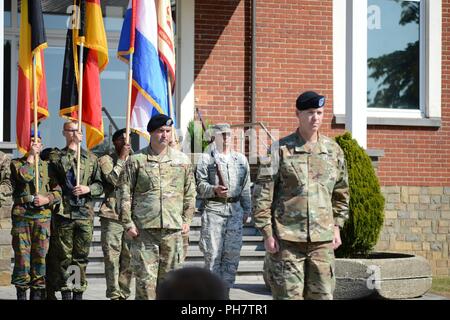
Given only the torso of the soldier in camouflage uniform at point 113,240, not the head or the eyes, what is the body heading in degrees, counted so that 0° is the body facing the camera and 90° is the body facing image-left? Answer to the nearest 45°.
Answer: approximately 315°

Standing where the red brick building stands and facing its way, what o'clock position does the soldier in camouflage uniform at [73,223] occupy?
The soldier in camouflage uniform is roughly at 1 o'clock from the red brick building.

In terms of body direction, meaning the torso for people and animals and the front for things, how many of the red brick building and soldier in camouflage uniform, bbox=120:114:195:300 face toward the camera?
2

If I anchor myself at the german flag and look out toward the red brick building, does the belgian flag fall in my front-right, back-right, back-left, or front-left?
back-left

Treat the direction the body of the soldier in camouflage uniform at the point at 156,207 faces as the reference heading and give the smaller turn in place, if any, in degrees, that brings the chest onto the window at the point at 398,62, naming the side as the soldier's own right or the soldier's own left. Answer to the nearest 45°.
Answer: approximately 135° to the soldier's own left
